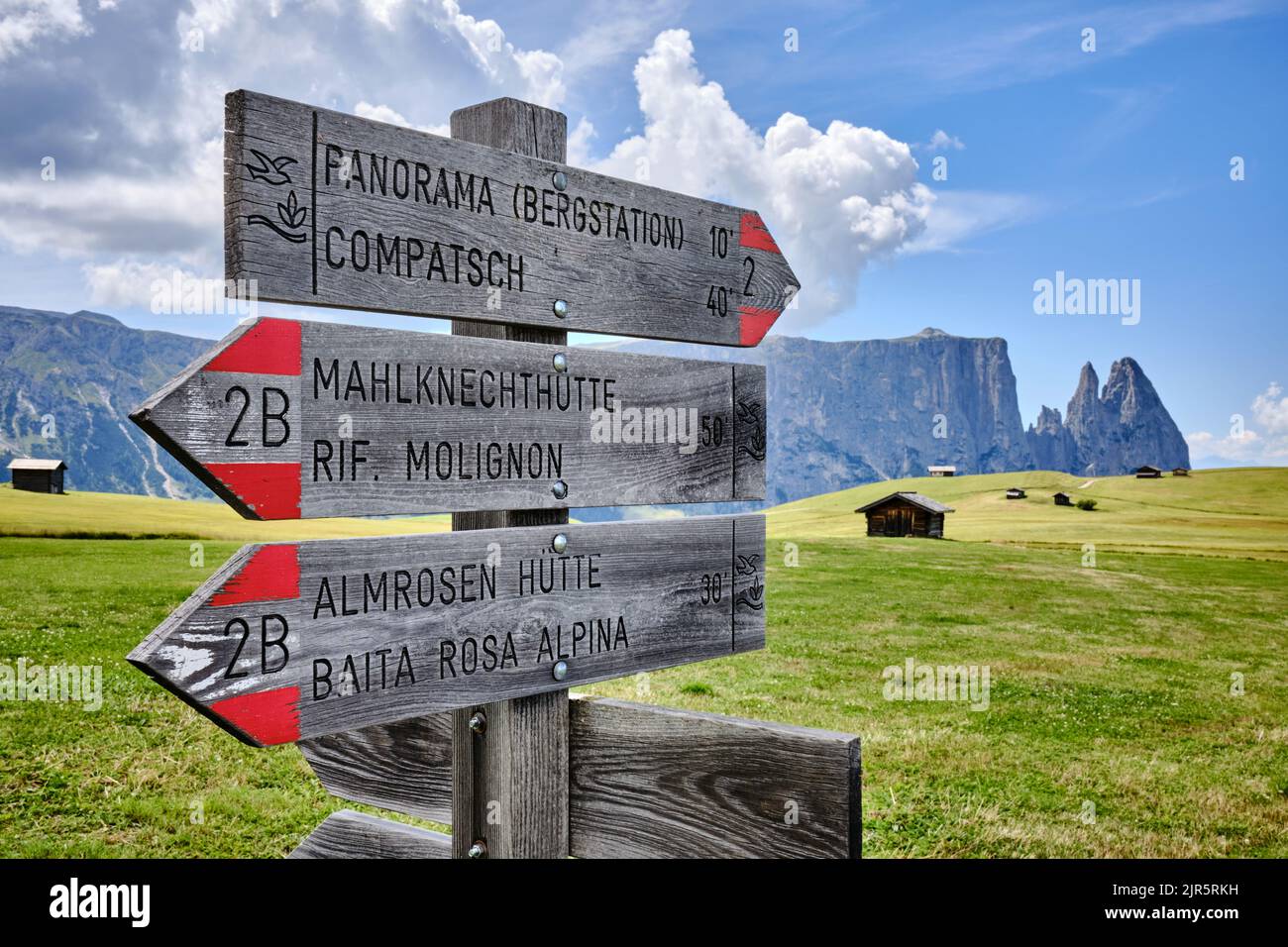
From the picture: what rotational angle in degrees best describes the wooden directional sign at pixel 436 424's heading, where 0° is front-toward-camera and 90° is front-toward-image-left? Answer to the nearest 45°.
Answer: approximately 315°

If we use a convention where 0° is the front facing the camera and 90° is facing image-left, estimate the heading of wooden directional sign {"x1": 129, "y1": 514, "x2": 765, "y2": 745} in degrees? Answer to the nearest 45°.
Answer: approximately 315°
